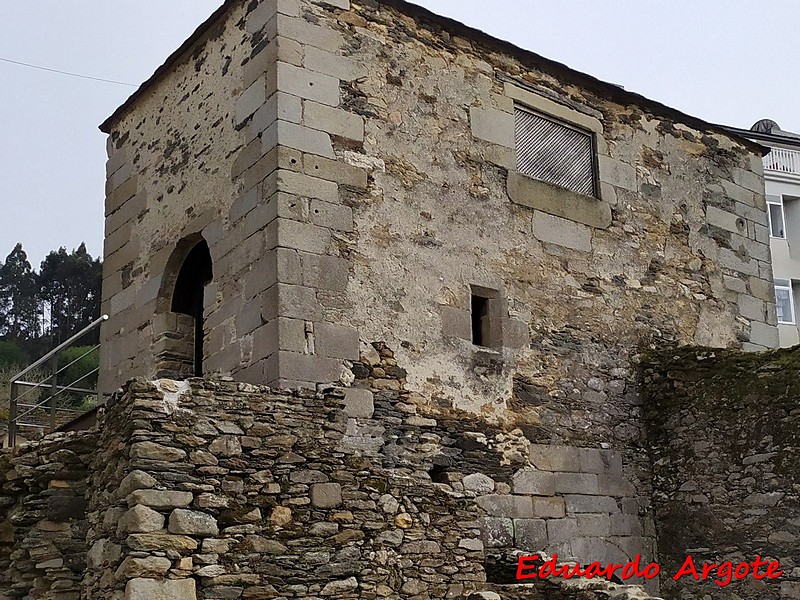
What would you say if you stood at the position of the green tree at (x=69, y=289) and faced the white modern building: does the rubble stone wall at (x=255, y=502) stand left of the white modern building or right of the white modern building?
right

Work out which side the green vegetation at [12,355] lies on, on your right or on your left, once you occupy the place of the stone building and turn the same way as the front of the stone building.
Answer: on your right

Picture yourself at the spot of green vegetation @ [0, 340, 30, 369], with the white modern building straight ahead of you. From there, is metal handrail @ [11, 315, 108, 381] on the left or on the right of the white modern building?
right

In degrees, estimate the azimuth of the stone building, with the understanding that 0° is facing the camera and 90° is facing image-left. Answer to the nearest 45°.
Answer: approximately 45°

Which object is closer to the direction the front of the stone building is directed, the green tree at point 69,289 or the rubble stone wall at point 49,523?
the rubble stone wall

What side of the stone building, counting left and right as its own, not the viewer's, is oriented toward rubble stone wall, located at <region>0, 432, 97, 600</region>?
front

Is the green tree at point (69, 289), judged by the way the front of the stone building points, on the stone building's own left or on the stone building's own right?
on the stone building's own right

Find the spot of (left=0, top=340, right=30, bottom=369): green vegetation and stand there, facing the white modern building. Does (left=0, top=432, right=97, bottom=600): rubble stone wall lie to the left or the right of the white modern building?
right

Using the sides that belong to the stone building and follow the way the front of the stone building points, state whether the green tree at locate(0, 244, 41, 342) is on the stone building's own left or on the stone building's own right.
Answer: on the stone building's own right

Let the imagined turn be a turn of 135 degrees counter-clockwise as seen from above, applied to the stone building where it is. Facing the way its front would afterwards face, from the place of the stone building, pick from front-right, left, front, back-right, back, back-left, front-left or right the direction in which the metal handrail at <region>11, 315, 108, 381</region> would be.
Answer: back

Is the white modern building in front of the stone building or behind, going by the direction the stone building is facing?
behind
